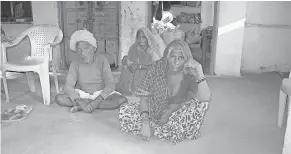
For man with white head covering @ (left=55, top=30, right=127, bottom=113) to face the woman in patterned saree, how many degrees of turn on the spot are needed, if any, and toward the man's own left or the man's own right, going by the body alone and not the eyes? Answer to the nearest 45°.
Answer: approximately 45° to the man's own left

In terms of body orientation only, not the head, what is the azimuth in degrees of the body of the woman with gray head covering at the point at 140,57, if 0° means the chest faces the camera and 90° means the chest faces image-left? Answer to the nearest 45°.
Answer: approximately 45°

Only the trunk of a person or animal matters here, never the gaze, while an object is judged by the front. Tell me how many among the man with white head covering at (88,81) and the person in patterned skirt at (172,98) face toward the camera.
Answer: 2

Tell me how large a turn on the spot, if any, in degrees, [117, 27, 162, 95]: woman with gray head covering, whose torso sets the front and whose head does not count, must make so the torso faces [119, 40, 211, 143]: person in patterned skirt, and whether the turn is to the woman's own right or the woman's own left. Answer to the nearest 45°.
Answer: approximately 45° to the woman's own left

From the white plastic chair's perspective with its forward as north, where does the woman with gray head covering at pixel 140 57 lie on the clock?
The woman with gray head covering is roughly at 8 o'clock from the white plastic chair.

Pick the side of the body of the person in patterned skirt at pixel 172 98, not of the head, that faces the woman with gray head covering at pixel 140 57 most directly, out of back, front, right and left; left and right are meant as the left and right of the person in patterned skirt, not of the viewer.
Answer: back

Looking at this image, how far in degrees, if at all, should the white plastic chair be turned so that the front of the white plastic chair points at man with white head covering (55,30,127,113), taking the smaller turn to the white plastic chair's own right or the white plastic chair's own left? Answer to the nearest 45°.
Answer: approximately 90° to the white plastic chair's own left

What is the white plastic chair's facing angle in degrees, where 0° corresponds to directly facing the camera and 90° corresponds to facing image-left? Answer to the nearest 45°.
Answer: approximately 45°
